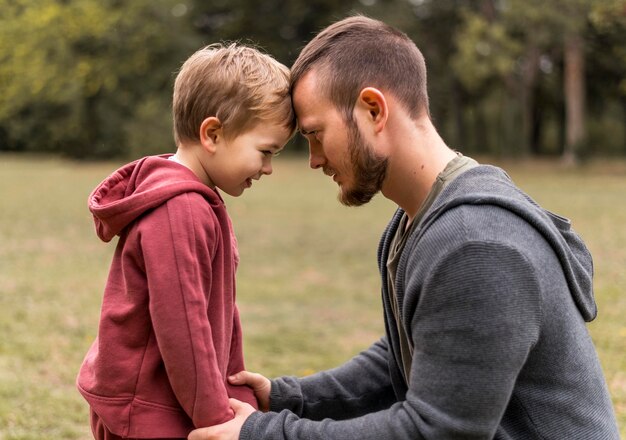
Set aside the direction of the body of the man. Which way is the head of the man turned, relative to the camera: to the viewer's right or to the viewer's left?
to the viewer's left

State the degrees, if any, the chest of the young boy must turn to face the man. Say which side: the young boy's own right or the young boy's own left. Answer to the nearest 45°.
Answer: approximately 45° to the young boy's own right

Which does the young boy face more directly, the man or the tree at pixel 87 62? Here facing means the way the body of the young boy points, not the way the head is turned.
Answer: the man

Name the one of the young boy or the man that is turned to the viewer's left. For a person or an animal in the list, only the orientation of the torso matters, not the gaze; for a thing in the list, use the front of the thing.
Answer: the man

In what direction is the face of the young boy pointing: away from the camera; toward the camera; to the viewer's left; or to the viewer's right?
to the viewer's right

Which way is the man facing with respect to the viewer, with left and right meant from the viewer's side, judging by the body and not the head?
facing to the left of the viewer

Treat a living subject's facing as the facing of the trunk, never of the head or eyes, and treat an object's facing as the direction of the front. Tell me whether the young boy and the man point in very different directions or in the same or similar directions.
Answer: very different directions

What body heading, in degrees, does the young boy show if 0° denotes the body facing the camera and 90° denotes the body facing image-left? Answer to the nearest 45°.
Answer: approximately 270°

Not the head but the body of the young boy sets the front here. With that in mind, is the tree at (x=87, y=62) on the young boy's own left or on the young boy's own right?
on the young boy's own left

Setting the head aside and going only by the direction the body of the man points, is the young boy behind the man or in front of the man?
in front

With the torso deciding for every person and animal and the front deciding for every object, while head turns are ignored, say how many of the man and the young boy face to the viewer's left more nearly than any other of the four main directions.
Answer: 1

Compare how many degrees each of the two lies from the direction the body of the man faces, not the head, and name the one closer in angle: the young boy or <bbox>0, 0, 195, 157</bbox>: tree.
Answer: the young boy

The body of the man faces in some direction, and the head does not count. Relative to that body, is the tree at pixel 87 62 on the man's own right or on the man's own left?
on the man's own right
